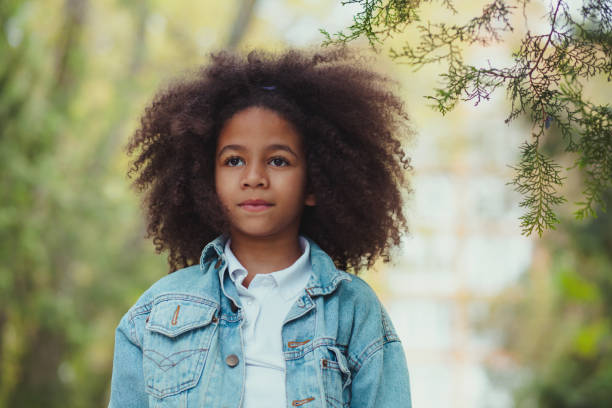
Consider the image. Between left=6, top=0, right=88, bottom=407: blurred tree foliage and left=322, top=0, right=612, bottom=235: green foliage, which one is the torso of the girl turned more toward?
the green foliage

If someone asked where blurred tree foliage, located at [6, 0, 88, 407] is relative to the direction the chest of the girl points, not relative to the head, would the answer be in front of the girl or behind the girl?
behind

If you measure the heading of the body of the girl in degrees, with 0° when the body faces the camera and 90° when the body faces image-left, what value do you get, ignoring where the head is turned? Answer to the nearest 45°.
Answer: approximately 0°

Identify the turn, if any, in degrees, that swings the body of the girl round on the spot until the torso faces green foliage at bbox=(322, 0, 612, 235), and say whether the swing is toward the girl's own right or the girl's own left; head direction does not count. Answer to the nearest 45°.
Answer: approximately 45° to the girl's own left
